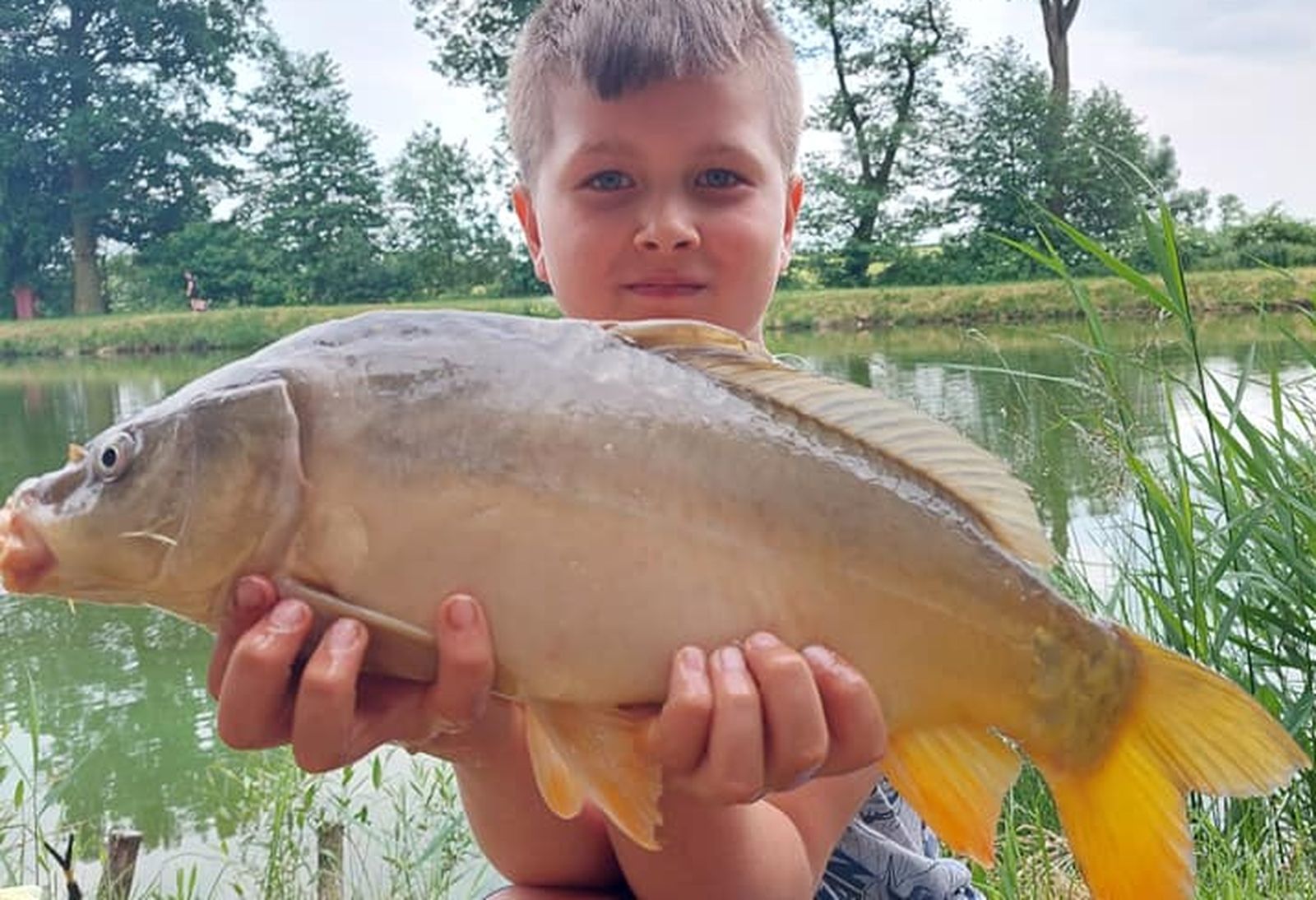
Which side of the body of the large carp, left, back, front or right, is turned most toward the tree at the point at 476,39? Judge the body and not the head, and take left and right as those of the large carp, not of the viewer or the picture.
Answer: right

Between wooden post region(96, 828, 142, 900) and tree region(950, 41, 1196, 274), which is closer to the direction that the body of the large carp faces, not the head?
the wooden post

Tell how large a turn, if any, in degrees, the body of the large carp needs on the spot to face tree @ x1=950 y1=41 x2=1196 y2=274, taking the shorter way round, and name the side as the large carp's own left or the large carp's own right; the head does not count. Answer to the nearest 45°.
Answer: approximately 90° to the large carp's own right

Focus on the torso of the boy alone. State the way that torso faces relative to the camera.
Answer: toward the camera

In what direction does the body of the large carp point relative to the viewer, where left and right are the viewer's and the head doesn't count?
facing to the left of the viewer

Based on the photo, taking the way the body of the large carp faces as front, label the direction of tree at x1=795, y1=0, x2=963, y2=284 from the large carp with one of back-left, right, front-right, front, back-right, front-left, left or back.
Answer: right

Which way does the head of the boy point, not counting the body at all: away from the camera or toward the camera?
toward the camera

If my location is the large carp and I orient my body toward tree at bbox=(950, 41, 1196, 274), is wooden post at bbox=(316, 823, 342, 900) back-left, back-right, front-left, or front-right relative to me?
front-left

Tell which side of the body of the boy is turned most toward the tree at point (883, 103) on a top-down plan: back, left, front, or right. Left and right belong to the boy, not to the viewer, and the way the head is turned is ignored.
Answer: back

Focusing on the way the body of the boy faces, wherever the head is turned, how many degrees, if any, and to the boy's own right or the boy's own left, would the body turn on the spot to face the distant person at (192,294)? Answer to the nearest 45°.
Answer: approximately 180°
